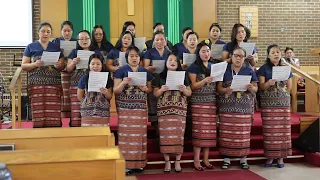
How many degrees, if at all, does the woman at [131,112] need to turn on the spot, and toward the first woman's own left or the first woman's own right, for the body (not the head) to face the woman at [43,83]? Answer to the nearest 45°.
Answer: approximately 90° to the first woman's own right

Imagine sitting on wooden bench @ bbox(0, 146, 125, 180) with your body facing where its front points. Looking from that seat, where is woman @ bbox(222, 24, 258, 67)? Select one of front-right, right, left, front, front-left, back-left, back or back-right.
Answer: front-right

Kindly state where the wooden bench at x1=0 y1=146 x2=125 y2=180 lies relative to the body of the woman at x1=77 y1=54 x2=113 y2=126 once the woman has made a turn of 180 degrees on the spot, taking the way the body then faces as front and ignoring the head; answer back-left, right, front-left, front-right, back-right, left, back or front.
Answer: back

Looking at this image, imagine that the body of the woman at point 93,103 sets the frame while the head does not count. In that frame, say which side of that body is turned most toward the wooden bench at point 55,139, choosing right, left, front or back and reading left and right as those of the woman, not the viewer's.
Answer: front

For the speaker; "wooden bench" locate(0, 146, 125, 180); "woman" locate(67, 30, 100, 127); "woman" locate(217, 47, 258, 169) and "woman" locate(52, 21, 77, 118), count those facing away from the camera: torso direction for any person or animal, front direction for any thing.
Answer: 1

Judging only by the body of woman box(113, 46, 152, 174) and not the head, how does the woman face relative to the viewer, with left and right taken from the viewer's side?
facing the viewer

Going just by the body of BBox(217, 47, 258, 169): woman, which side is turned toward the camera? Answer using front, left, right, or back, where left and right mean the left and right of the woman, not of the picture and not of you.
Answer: front

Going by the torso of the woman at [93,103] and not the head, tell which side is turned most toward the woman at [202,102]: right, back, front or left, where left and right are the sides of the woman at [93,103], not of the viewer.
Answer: left

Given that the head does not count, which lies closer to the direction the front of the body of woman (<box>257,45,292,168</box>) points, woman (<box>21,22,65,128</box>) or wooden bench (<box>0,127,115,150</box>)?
the wooden bench

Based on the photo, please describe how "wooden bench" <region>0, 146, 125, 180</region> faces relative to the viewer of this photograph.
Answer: facing away from the viewer

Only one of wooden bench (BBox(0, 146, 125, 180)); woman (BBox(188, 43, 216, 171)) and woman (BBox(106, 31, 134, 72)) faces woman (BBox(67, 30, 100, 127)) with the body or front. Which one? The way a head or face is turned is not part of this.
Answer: the wooden bench

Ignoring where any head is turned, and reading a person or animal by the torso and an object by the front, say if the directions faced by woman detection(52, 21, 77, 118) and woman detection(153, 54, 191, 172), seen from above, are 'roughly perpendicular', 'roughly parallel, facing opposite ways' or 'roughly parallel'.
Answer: roughly parallel

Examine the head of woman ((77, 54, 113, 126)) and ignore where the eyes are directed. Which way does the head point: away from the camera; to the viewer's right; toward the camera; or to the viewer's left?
toward the camera

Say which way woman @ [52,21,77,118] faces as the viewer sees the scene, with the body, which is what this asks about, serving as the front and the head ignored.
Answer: toward the camera

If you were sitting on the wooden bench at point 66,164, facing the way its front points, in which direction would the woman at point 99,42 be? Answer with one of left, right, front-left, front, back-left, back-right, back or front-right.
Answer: front

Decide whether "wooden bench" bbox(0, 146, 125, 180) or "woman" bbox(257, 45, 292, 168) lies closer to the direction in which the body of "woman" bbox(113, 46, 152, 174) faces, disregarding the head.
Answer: the wooden bench
